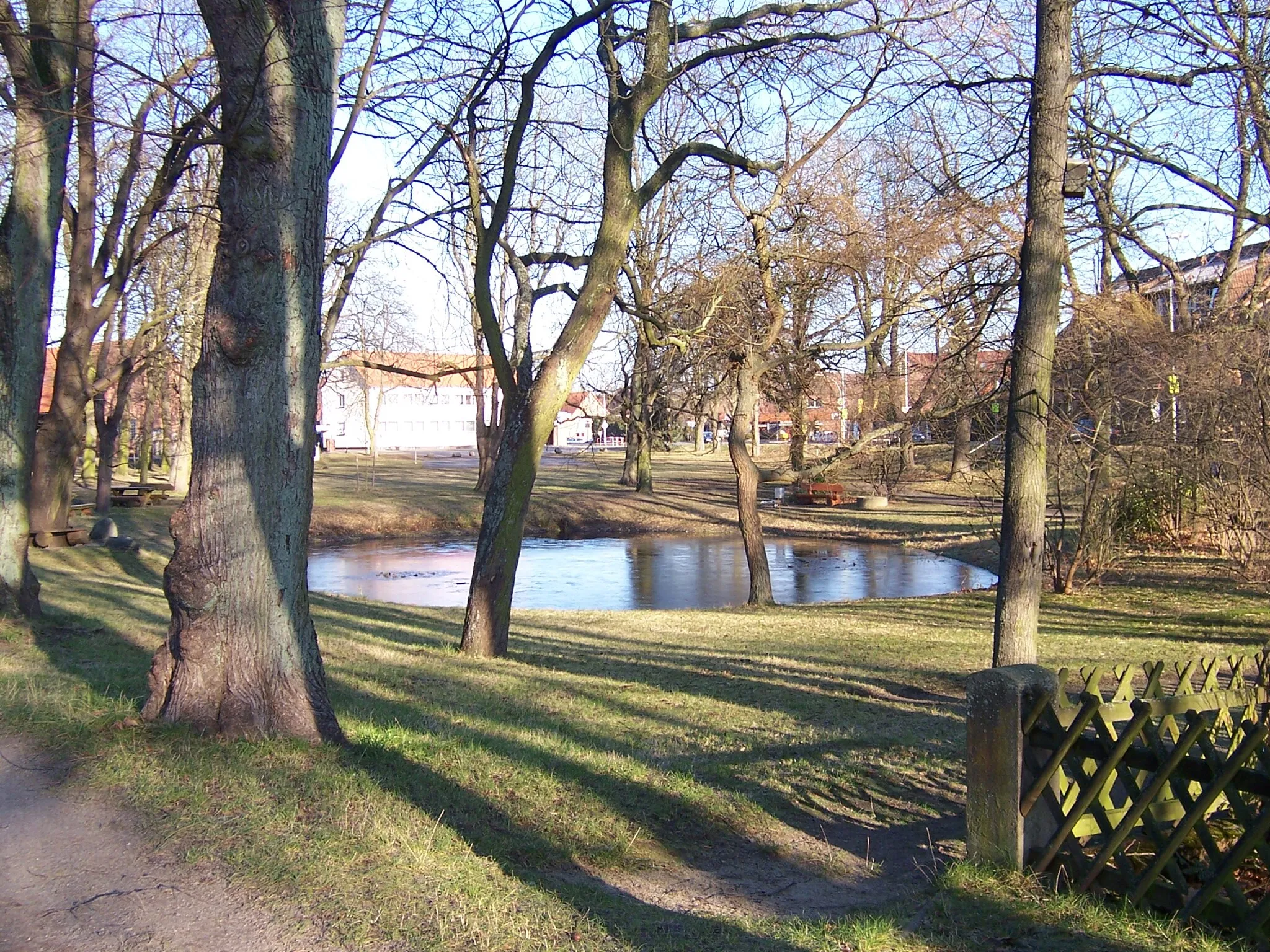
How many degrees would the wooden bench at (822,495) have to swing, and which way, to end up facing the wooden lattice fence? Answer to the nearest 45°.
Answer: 0° — it already faces it

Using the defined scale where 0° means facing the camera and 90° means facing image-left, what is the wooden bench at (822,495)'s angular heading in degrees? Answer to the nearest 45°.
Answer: approximately 0°

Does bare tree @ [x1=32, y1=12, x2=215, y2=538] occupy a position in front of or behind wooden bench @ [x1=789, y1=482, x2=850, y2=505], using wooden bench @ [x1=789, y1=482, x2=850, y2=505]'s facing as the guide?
in front

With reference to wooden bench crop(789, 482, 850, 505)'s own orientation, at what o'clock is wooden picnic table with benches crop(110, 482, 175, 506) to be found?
wooden picnic table with benches crop(110, 482, 175, 506) is roughly at 2 o'clock from wooden bench crop(789, 482, 850, 505).

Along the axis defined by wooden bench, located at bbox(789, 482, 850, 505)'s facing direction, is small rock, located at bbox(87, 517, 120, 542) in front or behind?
in front

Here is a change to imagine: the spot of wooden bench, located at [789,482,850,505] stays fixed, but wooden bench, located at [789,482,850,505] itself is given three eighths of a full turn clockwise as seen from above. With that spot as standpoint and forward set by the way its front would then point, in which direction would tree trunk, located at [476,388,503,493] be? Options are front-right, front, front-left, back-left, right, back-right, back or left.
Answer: front-left

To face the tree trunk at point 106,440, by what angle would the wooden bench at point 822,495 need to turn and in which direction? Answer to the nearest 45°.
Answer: approximately 45° to its right

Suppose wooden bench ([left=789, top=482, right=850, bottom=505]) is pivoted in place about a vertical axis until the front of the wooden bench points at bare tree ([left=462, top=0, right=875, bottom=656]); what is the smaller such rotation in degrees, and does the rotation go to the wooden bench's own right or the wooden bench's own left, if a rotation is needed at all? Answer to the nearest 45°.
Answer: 0° — it already faces it

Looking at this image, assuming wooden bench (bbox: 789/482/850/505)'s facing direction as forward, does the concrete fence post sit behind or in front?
in front

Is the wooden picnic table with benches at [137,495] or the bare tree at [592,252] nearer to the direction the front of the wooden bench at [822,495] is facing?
the bare tree

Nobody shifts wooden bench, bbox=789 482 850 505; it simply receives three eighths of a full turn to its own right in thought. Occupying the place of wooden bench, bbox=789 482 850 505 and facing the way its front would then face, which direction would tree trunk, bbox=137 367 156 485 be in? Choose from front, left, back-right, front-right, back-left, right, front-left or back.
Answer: front-left
